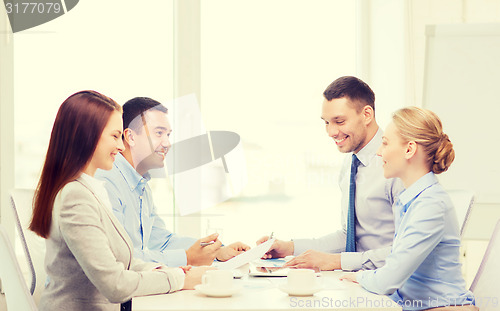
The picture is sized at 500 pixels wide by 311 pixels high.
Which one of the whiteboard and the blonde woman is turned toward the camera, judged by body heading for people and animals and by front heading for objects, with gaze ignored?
the whiteboard

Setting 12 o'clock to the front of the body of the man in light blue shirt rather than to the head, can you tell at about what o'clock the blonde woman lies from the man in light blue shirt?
The blonde woman is roughly at 12 o'clock from the man in light blue shirt.

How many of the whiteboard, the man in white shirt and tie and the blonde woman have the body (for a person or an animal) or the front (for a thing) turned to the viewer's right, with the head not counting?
0

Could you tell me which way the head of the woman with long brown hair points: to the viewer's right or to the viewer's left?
to the viewer's right

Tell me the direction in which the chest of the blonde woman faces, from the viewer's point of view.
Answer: to the viewer's left

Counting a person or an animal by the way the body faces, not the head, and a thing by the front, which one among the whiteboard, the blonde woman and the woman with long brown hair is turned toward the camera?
the whiteboard

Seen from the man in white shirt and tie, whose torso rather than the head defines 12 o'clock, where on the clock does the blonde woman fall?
The blonde woman is roughly at 10 o'clock from the man in white shirt and tie.

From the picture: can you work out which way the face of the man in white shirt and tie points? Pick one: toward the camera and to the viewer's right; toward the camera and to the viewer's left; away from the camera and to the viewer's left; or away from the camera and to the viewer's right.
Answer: toward the camera and to the viewer's left

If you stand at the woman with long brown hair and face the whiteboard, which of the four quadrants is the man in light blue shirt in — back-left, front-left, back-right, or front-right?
front-left

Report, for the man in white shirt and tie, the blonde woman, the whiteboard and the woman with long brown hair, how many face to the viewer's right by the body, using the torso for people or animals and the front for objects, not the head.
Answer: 1

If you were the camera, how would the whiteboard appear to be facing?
facing the viewer

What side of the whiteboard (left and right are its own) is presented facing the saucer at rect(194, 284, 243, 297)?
front

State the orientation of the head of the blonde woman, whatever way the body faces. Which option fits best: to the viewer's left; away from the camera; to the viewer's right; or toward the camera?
to the viewer's left

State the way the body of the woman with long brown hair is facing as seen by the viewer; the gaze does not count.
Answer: to the viewer's right
